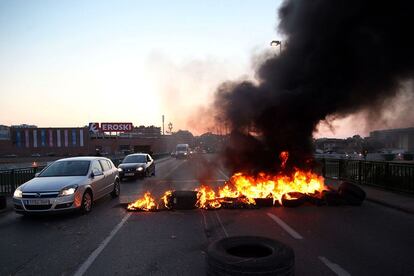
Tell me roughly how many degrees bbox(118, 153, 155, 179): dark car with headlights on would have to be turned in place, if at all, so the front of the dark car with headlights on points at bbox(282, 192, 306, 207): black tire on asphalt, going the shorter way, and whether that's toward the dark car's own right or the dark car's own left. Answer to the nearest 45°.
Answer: approximately 45° to the dark car's own left

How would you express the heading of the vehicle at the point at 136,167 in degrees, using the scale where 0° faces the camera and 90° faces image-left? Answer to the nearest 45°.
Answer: approximately 45°

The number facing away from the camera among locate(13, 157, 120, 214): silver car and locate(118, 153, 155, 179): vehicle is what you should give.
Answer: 0

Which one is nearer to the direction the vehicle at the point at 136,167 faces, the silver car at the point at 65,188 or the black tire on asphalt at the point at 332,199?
the silver car

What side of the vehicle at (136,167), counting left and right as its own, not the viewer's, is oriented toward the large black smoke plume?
left

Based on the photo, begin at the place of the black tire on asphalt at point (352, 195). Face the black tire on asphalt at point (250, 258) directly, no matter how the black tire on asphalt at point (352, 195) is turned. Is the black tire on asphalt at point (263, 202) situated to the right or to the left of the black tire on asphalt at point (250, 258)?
right

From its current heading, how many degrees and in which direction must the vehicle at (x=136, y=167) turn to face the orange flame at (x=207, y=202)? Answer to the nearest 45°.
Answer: approximately 45° to its left

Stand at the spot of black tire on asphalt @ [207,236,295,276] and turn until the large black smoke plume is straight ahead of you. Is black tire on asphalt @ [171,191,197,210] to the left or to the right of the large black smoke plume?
left

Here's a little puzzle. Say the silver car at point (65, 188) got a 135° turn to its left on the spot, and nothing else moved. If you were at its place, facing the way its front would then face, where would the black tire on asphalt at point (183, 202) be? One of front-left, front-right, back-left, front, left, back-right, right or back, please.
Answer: front
